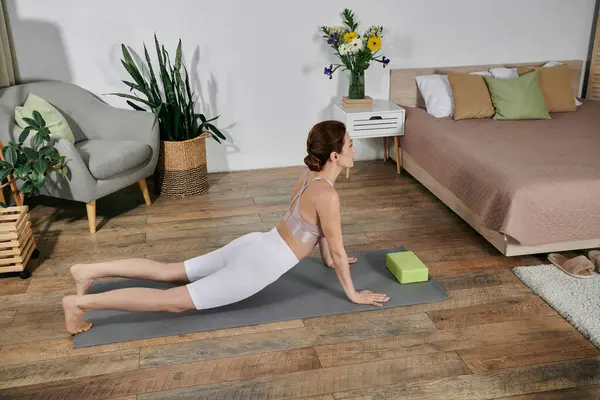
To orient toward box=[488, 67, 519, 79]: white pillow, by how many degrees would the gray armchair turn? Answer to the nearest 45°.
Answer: approximately 45° to its left

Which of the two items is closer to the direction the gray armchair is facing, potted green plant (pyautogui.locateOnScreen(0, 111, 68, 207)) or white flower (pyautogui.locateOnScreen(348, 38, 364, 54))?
the white flower

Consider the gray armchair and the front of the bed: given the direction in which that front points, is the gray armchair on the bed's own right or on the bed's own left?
on the bed's own right

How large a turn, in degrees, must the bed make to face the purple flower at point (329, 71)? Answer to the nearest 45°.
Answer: approximately 180°

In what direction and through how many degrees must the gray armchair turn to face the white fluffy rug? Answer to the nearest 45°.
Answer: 0° — it already faces it

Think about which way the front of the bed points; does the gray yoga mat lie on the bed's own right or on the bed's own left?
on the bed's own right

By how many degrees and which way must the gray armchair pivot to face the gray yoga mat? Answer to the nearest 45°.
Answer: approximately 45° to its right

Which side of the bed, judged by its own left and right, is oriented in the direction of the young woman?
right

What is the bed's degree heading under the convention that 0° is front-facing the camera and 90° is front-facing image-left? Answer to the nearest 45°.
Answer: approximately 315°
